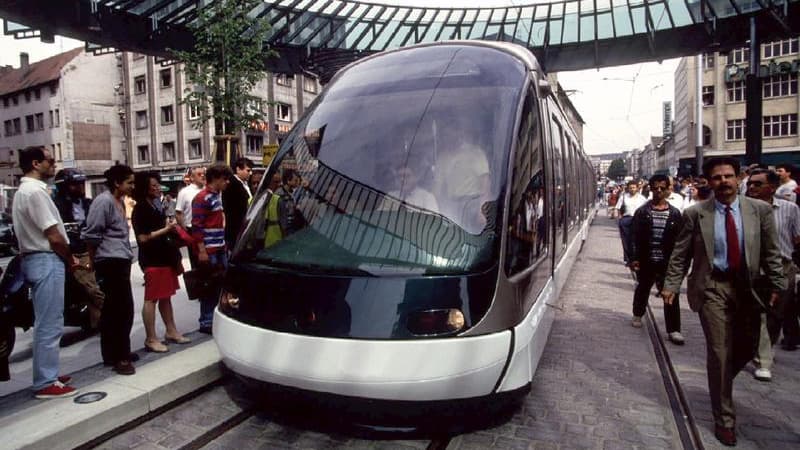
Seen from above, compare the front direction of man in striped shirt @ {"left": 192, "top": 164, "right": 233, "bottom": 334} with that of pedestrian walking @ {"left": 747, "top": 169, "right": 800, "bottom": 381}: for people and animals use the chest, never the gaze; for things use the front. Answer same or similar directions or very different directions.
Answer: very different directions

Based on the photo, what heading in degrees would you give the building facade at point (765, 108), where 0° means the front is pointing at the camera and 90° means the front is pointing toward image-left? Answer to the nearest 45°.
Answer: approximately 45°

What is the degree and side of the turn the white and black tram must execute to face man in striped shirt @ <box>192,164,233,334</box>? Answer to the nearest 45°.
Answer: approximately 90° to its right

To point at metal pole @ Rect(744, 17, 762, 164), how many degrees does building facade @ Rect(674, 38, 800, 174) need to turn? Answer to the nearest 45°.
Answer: approximately 45° to its left

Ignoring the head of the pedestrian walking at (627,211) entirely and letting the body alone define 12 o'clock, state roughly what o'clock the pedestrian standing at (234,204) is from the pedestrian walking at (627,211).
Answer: the pedestrian standing at (234,204) is roughly at 1 o'clock from the pedestrian walking at (627,211).

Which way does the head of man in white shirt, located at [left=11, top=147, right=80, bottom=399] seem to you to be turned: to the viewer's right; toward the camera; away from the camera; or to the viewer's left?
to the viewer's right

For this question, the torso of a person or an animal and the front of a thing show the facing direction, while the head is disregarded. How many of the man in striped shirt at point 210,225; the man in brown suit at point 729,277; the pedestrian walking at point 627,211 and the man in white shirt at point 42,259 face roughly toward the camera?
2

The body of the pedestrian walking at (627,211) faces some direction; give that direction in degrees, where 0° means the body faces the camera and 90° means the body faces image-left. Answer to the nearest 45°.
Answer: approximately 0°

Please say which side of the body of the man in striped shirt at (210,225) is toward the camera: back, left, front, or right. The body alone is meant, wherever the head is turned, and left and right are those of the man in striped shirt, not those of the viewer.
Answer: right

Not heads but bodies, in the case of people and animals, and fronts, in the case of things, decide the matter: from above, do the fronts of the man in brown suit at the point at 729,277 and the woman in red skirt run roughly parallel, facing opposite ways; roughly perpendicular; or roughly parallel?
roughly perpendicular

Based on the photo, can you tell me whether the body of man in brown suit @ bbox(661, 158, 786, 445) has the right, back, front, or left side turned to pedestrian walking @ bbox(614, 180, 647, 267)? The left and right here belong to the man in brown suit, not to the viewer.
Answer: back
